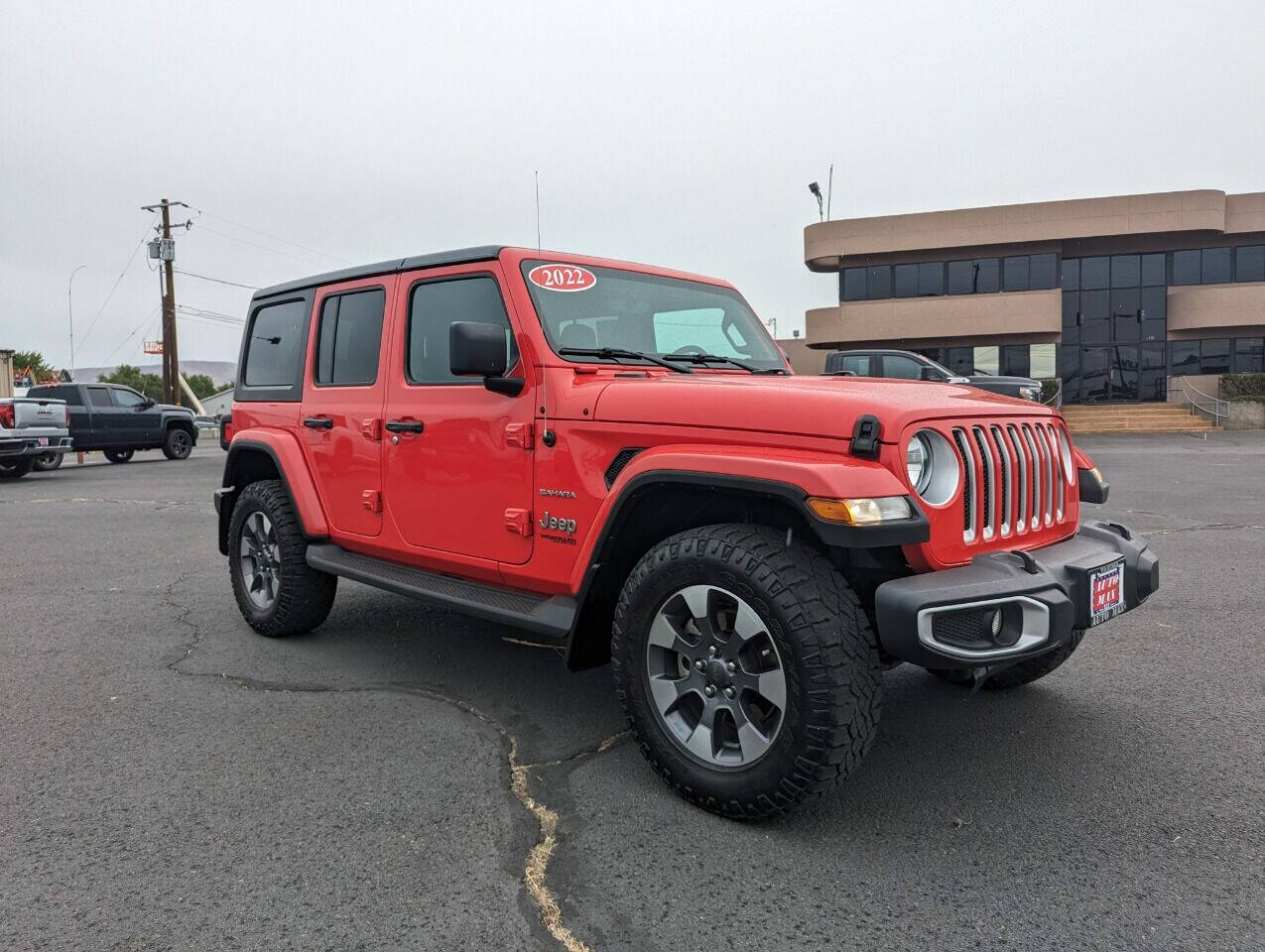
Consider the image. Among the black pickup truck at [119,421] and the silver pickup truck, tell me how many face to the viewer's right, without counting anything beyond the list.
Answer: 1

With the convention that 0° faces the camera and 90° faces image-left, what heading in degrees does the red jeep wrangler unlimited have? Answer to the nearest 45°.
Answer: approximately 315°

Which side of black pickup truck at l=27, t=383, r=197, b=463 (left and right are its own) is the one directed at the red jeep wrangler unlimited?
right

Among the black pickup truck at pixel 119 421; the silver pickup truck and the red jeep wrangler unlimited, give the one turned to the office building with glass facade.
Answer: the black pickup truck

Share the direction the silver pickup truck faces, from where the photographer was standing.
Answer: facing away from the viewer and to the left of the viewer

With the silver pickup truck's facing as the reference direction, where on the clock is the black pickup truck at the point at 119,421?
The black pickup truck is roughly at 2 o'clock from the silver pickup truck.

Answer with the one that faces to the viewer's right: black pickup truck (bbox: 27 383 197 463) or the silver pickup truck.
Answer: the black pickup truck

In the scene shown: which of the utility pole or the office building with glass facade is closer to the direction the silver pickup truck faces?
the utility pole

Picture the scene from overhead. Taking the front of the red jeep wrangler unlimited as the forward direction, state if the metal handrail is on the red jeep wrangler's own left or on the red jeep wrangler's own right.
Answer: on the red jeep wrangler's own left

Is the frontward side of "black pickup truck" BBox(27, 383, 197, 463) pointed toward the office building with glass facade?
yes

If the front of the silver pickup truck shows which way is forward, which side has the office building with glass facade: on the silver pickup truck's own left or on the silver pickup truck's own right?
on the silver pickup truck's own right

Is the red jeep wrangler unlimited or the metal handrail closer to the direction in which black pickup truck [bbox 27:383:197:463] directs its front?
the metal handrail

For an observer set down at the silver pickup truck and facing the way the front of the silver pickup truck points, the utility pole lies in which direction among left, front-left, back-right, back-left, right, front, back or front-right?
front-right

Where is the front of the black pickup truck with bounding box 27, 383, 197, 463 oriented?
to the viewer's right
